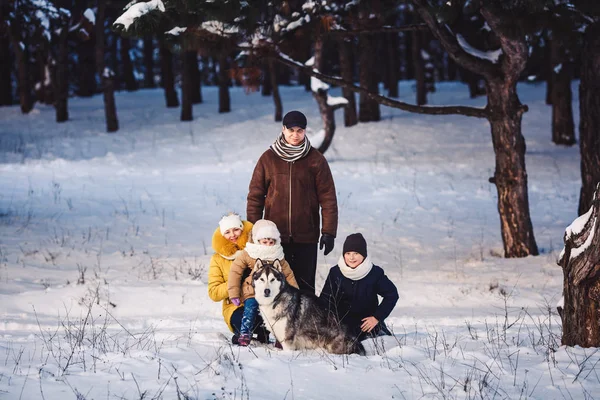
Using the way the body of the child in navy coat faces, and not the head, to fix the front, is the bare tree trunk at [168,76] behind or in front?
behind

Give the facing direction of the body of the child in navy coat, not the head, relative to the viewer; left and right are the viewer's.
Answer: facing the viewer

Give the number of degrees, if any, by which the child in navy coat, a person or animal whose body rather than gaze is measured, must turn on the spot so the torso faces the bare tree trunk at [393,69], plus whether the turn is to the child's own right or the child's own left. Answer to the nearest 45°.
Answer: approximately 180°

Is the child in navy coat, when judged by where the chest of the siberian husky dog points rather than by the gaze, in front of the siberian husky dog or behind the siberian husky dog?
behind

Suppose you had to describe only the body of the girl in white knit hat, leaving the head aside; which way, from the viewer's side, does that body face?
toward the camera

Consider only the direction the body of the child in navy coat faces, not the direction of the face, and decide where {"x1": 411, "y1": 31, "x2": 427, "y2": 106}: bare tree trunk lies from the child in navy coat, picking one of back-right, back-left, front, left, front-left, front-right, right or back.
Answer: back

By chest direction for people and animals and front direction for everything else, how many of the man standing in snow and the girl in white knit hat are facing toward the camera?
2

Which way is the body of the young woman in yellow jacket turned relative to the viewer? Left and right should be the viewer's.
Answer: facing the viewer and to the right of the viewer

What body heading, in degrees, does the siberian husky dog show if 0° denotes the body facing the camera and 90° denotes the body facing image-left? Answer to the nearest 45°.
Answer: approximately 45°

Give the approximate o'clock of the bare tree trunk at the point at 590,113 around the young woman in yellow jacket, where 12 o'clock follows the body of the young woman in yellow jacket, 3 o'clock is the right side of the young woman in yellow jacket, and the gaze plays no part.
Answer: The bare tree trunk is roughly at 9 o'clock from the young woman in yellow jacket.

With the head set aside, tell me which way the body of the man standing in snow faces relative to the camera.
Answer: toward the camera
